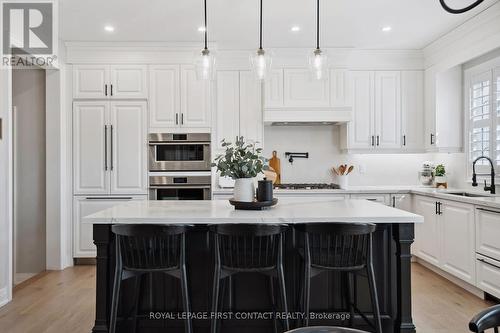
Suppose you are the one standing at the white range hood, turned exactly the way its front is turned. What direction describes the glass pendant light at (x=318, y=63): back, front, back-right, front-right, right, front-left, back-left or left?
front

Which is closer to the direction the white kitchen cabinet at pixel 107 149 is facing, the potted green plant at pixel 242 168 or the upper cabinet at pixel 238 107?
the potted green plant

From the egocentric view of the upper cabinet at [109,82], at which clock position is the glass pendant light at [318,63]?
The glass pendant light is roughly at 11 o'clock from the upper cabinet.

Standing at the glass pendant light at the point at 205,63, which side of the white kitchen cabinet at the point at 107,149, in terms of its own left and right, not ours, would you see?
front

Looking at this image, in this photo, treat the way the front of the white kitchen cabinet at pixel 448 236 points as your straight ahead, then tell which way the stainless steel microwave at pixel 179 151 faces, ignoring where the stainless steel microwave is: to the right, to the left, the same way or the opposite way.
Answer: to the left

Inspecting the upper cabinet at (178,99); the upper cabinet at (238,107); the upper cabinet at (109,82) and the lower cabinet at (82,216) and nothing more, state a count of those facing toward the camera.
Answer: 4

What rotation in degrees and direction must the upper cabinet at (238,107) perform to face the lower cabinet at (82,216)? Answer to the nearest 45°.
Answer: approximately 90° to its right

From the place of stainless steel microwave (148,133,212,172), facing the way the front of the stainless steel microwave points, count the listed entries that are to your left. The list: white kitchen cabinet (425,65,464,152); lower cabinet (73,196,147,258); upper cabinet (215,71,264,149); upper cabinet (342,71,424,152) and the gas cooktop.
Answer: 4

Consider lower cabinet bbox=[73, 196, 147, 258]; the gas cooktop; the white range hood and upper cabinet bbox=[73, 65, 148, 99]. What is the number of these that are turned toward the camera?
4

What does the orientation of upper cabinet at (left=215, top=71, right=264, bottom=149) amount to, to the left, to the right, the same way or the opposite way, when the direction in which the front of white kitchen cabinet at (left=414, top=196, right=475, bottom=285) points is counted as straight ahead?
to the left

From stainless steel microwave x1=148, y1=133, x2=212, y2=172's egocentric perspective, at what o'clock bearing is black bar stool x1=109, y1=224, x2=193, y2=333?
The black bar stool is roughly at 12 o'clock from the stainless steel microwave.

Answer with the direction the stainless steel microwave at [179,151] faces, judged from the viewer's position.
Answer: facing the viewer

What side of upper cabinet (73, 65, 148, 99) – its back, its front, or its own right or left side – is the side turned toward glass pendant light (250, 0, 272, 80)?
front

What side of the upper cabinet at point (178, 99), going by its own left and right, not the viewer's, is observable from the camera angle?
front

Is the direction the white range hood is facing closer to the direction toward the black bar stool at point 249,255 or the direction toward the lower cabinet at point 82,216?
the black bar stool

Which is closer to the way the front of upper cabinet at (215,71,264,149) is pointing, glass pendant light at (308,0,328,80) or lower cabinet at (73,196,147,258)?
the glass pendant light
